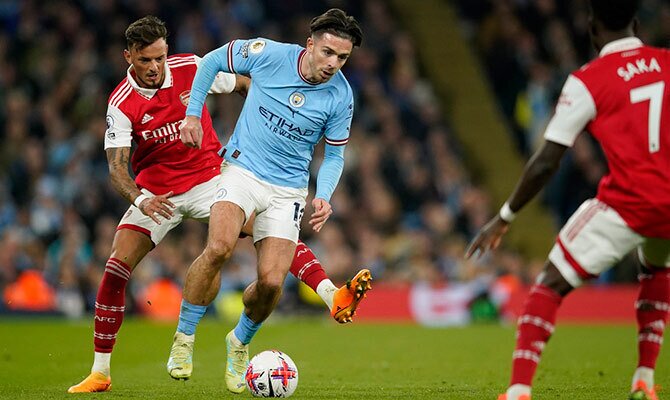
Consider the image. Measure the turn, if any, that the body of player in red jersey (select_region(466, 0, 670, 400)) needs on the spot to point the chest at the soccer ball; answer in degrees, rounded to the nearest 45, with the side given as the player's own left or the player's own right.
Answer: approximately 45° to the player's own left

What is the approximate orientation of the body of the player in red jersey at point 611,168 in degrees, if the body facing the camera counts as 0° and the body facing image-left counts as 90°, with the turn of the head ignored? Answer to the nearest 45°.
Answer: approximately 135°
